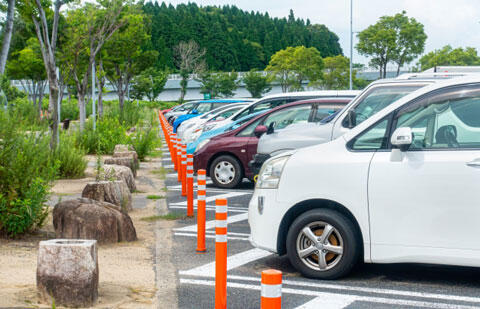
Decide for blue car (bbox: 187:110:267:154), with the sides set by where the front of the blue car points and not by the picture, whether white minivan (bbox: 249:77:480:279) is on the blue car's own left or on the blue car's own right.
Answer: on the blue car's own left

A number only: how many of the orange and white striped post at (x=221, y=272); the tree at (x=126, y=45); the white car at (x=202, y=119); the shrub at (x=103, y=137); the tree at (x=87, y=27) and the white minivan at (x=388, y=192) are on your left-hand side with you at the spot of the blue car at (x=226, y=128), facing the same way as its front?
2

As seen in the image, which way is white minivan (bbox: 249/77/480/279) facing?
to the viewer's left

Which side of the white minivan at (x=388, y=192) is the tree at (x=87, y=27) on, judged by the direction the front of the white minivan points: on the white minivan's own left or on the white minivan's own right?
on the white minivan's own right

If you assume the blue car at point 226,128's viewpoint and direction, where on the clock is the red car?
The red car is roughly at 9 o'clock from the blue car.

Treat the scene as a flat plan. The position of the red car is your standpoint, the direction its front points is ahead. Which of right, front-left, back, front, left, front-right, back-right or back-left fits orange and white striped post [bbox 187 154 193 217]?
left

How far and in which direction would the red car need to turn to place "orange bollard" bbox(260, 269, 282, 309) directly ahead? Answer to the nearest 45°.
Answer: approximately 90° to its left

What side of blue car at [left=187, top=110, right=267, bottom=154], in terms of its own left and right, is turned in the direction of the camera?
left

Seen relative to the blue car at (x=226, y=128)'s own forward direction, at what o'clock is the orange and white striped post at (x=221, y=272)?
The orange and white striped post is roughly at 9 o'clock from the blue car.

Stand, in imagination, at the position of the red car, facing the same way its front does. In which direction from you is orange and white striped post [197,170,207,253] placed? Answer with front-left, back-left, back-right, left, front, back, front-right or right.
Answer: left

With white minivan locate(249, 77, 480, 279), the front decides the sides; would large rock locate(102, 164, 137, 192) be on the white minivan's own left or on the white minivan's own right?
on the white minivan's own right

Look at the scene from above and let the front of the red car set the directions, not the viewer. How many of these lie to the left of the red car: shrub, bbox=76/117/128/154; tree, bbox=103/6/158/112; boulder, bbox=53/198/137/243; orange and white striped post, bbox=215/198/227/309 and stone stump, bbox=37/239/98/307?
3

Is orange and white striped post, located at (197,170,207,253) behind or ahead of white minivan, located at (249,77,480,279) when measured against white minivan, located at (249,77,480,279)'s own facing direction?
ahead

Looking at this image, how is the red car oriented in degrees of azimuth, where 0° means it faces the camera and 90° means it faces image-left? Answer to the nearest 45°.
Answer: approximately 90°

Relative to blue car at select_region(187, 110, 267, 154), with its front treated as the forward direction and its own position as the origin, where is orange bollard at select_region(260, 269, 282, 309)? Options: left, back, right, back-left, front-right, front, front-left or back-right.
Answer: left

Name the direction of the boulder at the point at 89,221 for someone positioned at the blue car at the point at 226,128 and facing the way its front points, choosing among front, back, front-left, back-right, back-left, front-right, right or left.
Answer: left

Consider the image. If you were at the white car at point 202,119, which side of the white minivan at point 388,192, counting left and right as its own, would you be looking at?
right
